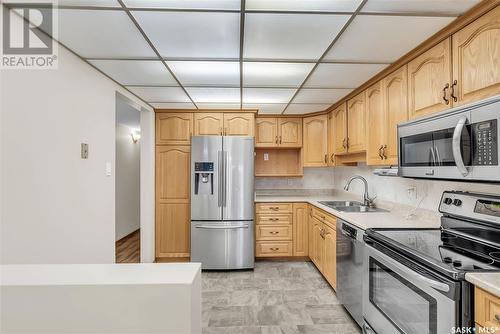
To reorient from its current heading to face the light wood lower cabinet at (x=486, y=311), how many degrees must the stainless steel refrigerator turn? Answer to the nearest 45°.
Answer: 0° — it already faces it

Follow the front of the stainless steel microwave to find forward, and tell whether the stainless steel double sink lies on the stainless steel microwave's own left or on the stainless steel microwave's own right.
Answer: on the stainless steel microwave's own right

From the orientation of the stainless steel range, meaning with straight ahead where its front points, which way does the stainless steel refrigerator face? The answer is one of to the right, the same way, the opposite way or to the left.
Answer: to the left

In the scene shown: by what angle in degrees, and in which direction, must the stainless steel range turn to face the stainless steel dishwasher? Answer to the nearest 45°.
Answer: approximately 90° to its right

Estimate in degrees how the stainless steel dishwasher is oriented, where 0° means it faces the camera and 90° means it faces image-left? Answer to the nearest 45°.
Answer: approximately 90°

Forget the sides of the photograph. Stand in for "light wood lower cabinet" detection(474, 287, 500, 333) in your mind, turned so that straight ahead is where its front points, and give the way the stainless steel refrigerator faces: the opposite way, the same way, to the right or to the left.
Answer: to the left

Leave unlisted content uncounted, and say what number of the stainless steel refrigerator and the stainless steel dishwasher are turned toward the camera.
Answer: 1

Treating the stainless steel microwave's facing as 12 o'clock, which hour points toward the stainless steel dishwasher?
The stainless steel dishwasher is roughly at 3 o'clock from the stainless steel microwave.

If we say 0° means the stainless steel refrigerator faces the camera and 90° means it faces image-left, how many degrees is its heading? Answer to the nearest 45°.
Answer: approximately 0°
